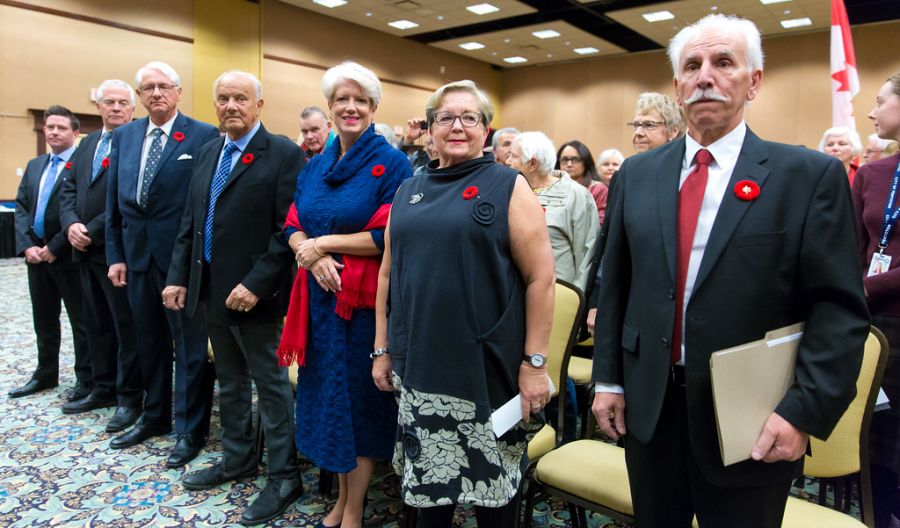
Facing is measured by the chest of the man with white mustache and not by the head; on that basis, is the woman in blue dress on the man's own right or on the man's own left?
on the man's own right

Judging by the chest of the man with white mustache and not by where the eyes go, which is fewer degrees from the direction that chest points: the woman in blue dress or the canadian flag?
the woman in blue dress

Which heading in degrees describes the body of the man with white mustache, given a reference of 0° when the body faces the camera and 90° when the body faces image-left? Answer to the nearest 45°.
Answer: approximately 45°

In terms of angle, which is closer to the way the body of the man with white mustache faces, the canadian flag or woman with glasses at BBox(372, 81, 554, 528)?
the woman with glasses

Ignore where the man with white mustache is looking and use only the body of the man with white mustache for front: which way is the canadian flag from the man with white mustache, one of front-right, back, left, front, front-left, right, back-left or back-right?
back-right
